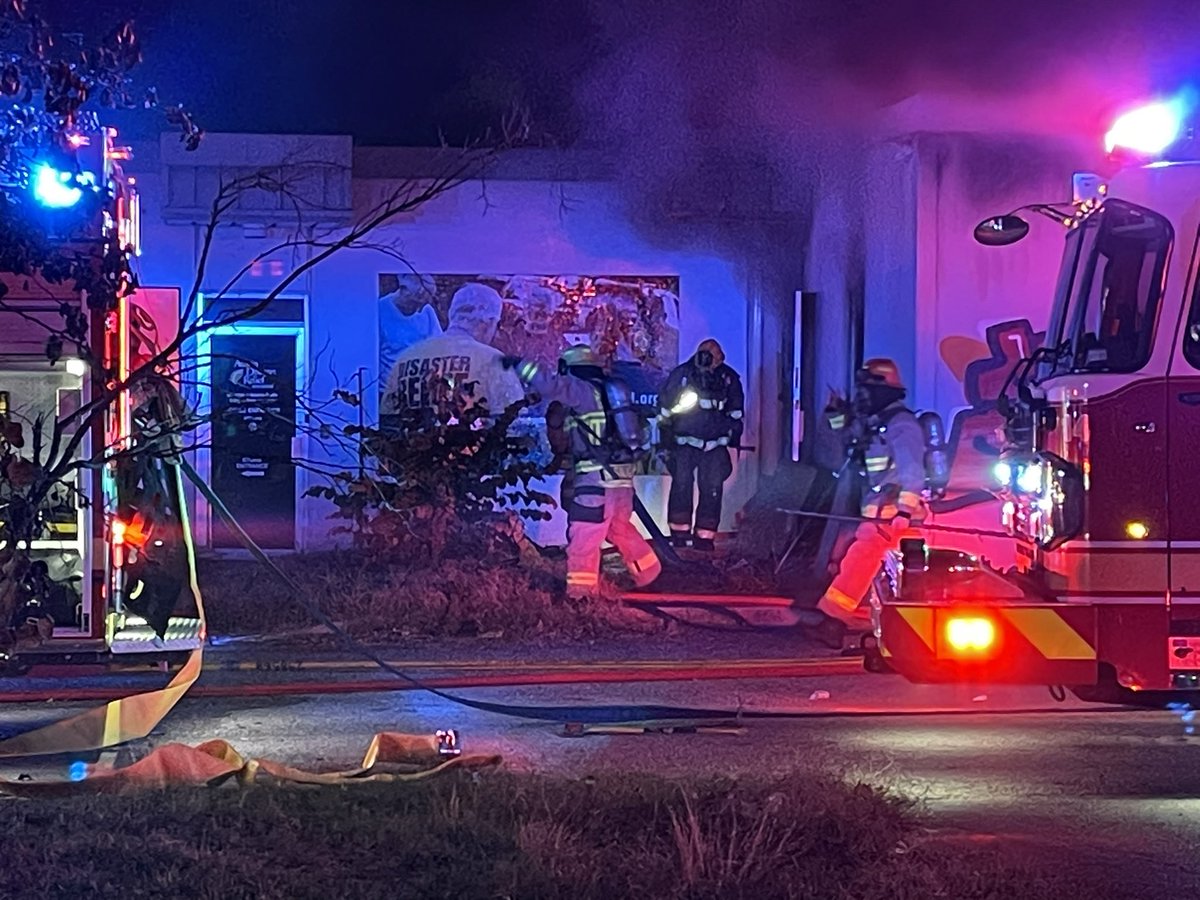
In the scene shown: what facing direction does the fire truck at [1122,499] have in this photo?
to the viewer's left

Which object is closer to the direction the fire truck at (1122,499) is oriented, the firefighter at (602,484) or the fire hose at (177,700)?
the fire hose

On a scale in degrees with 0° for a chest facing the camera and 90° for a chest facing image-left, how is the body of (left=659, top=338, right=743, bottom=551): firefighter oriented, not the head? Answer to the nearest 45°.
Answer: approximately 0°

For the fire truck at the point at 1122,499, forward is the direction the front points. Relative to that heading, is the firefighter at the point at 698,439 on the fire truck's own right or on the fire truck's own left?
on the fire truck's own right

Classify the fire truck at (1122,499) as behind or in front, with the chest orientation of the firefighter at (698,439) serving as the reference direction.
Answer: in front

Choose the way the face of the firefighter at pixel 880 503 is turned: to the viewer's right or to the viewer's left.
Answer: to the viewer's left

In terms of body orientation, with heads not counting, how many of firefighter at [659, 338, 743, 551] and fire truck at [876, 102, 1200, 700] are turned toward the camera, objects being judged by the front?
1
